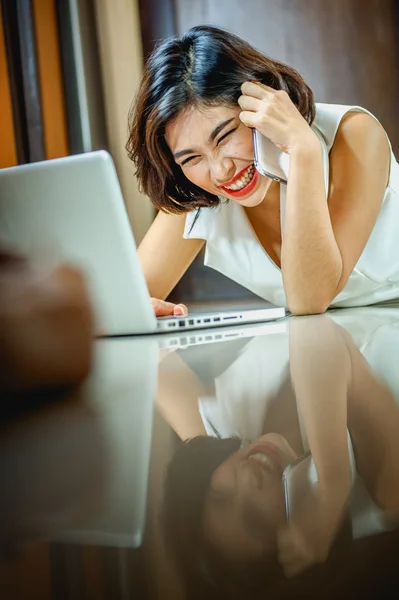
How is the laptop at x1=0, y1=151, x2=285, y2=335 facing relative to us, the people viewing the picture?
facing away from the viewer and to the right of the viewer

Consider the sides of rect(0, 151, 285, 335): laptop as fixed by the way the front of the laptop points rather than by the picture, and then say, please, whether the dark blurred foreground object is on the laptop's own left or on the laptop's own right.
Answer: on the laptop's own right
